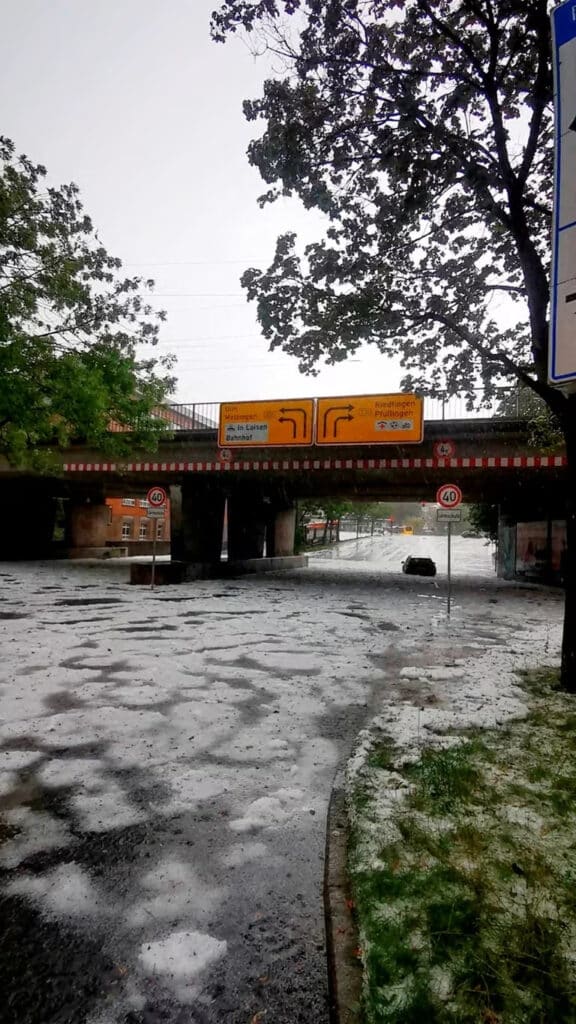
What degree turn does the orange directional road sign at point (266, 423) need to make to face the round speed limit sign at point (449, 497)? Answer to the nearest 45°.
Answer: approximately 45° to its left

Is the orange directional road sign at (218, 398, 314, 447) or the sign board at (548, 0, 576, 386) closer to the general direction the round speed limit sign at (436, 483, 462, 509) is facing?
the sign board

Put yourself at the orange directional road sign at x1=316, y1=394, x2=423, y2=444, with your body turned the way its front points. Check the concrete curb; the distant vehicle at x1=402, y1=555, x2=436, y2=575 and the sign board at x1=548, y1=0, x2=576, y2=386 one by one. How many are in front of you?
2

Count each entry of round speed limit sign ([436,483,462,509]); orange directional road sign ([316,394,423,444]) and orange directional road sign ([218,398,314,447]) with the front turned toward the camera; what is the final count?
3

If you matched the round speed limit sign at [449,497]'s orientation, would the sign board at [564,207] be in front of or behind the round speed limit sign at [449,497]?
in front

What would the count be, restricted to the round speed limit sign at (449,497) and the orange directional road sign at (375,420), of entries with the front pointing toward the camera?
2

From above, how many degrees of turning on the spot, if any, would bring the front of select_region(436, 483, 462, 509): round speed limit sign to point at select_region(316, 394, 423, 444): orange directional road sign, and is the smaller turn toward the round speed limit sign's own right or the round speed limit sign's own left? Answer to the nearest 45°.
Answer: approximately 135° to the round speed limit sign's own right

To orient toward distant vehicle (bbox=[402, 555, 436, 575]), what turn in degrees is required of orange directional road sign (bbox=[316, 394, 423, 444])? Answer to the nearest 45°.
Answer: approximately 180°

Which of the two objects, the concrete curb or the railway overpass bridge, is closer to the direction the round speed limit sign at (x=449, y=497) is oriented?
the concrete curb

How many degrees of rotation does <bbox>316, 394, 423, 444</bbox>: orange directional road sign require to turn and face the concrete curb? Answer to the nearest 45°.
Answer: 0° — it already faces it

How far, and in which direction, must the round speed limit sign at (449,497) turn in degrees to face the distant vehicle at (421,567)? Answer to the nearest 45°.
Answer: approximately 180°

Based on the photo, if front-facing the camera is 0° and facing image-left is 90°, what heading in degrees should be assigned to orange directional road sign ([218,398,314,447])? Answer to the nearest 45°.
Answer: approximately 0°

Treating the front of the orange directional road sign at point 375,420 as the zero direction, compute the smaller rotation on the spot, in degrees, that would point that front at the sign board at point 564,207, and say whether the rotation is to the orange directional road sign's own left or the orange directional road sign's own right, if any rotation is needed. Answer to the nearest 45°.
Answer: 0° — it already faces it
